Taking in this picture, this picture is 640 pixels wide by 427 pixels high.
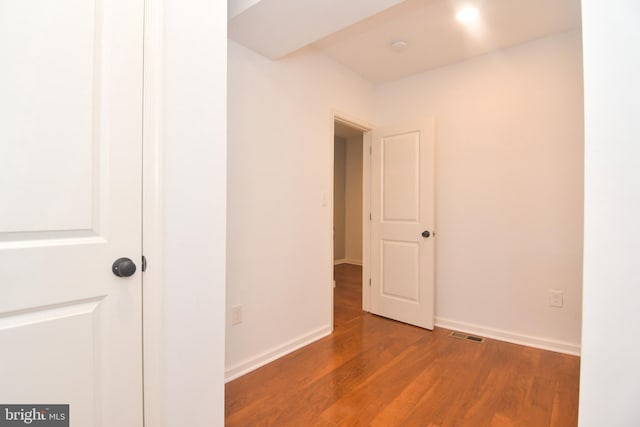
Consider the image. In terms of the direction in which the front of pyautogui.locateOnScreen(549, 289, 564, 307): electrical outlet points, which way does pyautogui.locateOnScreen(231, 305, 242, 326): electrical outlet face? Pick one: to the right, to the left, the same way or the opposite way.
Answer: to the left

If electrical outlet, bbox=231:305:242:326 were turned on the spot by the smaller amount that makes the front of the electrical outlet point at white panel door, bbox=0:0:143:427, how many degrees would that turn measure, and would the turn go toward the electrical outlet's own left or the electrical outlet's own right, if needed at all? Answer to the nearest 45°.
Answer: approximately 90° to the electrical outlet's own right

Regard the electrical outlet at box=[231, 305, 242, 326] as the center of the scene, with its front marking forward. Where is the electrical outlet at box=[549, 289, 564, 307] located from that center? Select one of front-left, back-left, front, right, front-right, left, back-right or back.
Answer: front-left

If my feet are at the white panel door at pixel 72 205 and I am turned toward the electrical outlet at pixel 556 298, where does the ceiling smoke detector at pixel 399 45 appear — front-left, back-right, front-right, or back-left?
front-left

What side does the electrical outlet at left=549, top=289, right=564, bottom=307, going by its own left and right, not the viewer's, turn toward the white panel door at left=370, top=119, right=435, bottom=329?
right

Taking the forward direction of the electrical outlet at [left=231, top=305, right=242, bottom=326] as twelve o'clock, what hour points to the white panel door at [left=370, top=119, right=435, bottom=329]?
The white panel door is roughly at 10 o'clock from the electrical outlet.

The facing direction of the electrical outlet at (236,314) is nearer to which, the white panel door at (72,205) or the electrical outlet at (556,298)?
the electrical outlet

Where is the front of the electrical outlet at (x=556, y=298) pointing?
toward the camera

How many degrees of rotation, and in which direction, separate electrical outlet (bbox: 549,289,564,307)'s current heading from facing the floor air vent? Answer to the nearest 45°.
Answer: approximately 90° to its right

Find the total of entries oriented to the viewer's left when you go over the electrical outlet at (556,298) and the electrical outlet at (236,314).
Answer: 0

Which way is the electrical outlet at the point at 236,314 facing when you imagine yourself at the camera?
facing the viewer and to the right of the viewer

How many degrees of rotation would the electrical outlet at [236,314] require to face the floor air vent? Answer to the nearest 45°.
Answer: approximately 45° to its left

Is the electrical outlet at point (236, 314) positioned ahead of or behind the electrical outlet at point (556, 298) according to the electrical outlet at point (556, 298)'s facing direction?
ahead
